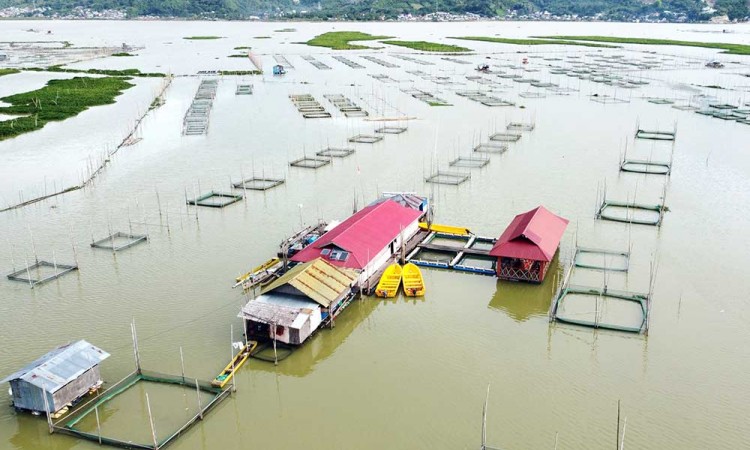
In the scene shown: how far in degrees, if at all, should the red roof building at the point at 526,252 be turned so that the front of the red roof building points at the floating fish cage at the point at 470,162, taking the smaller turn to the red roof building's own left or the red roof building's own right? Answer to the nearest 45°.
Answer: approximately 180°

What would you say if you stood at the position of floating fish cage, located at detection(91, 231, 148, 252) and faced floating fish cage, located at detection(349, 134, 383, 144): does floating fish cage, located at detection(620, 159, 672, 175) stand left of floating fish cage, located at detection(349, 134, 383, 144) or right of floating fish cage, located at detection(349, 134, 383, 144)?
right

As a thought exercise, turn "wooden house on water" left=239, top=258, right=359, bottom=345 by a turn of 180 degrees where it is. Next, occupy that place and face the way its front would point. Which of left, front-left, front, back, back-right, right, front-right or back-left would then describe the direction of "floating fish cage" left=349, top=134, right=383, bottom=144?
front-left

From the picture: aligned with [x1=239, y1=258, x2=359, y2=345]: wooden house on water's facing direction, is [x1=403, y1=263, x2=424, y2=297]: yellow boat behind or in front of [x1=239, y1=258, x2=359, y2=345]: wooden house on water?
behind

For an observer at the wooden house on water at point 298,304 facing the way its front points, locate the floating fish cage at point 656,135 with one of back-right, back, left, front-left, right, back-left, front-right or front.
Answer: back

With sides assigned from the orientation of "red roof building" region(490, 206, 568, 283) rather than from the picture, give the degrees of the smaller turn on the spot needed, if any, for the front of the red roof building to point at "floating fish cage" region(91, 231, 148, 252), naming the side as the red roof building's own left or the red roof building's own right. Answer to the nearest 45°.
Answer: approximately 90° to the red roof building's own right

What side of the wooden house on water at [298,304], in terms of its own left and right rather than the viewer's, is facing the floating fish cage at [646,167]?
back

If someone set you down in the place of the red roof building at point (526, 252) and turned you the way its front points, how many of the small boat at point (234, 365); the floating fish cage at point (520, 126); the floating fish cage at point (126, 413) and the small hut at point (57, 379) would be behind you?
1

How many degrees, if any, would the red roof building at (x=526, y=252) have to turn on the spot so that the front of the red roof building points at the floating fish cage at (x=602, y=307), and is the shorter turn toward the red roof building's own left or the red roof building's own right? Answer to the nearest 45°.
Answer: approximately 45° to the red roof building's own left

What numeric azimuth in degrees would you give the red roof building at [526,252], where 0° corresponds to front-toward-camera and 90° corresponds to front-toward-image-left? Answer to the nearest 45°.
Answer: approximately 0°
